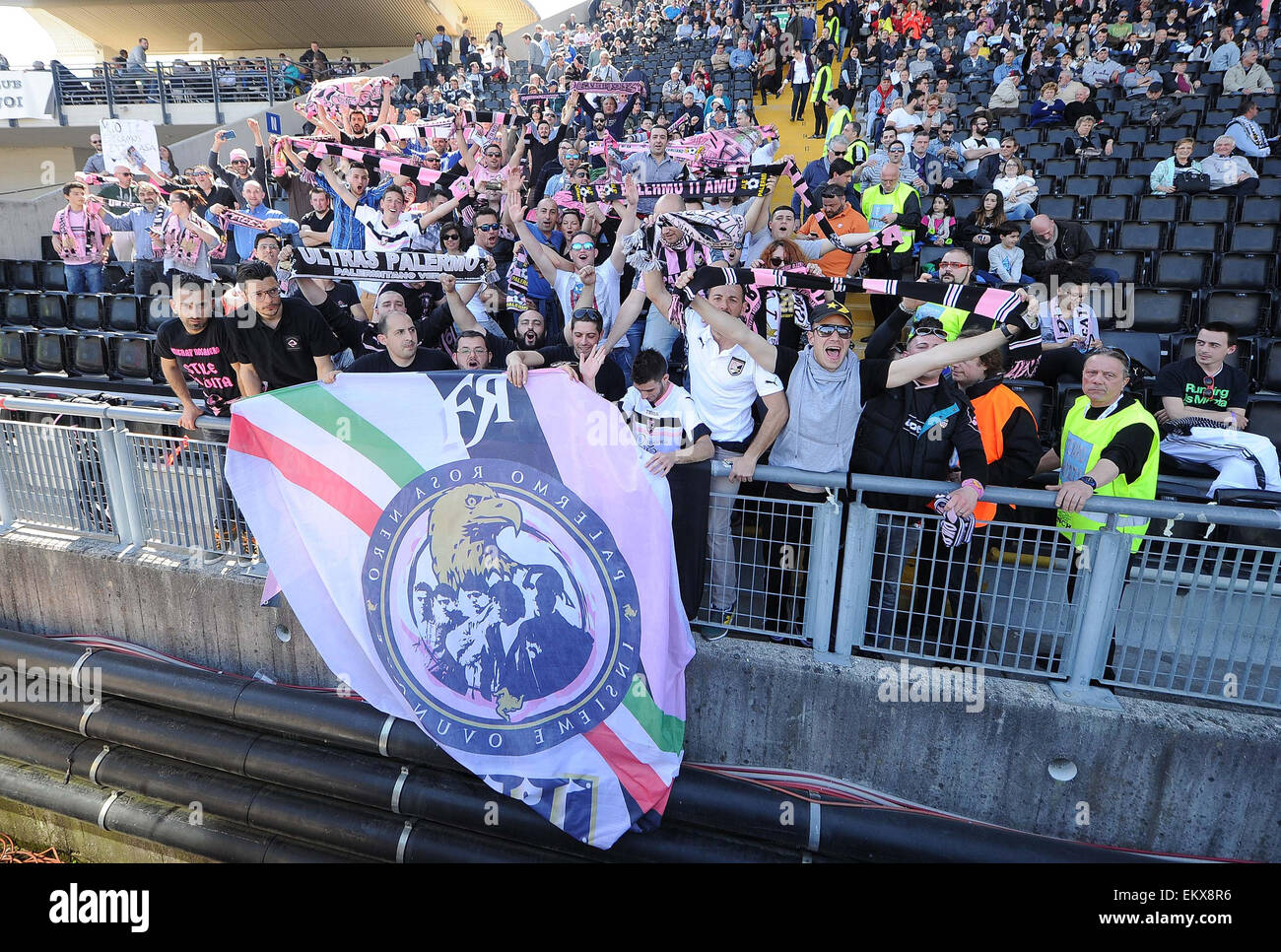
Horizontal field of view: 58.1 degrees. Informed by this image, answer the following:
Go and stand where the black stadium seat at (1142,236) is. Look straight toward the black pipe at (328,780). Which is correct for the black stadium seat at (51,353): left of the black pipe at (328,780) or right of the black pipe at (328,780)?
right

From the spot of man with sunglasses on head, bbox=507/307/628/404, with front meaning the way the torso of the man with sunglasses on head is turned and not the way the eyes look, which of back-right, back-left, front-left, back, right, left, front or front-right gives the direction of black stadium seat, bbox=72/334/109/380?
back-right

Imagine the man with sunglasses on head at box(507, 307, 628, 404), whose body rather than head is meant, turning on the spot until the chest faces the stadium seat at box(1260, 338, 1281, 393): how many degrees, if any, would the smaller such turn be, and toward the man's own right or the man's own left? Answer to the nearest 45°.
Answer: approximately 90° to the man's own left

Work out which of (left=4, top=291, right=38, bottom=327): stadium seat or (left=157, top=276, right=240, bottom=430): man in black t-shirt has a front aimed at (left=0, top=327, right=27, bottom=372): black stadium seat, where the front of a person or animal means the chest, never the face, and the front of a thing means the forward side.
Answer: the stadium seat

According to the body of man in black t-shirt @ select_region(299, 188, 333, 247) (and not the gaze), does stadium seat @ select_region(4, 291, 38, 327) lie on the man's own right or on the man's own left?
on the man's own right
